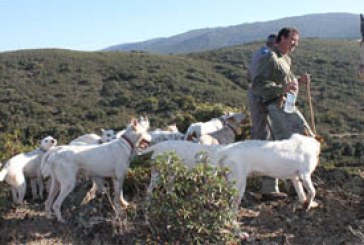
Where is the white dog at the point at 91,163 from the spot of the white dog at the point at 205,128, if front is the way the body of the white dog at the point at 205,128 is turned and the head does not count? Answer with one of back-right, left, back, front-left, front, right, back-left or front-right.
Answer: back-right

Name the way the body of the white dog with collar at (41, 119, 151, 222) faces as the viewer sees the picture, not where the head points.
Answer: to the viewer's right

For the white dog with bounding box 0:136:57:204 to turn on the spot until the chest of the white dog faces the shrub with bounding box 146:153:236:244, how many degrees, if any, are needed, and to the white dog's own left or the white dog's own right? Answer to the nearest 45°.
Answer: approximately 90° to the white dog's own right

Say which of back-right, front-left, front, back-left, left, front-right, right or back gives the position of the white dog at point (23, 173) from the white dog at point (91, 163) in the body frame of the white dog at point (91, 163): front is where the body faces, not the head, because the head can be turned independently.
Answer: back-left

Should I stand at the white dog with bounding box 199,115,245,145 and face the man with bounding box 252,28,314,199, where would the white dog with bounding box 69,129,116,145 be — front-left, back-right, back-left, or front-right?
back-right

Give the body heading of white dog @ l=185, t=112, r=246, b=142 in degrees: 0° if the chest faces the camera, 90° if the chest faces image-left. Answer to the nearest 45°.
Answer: approximately 270°
